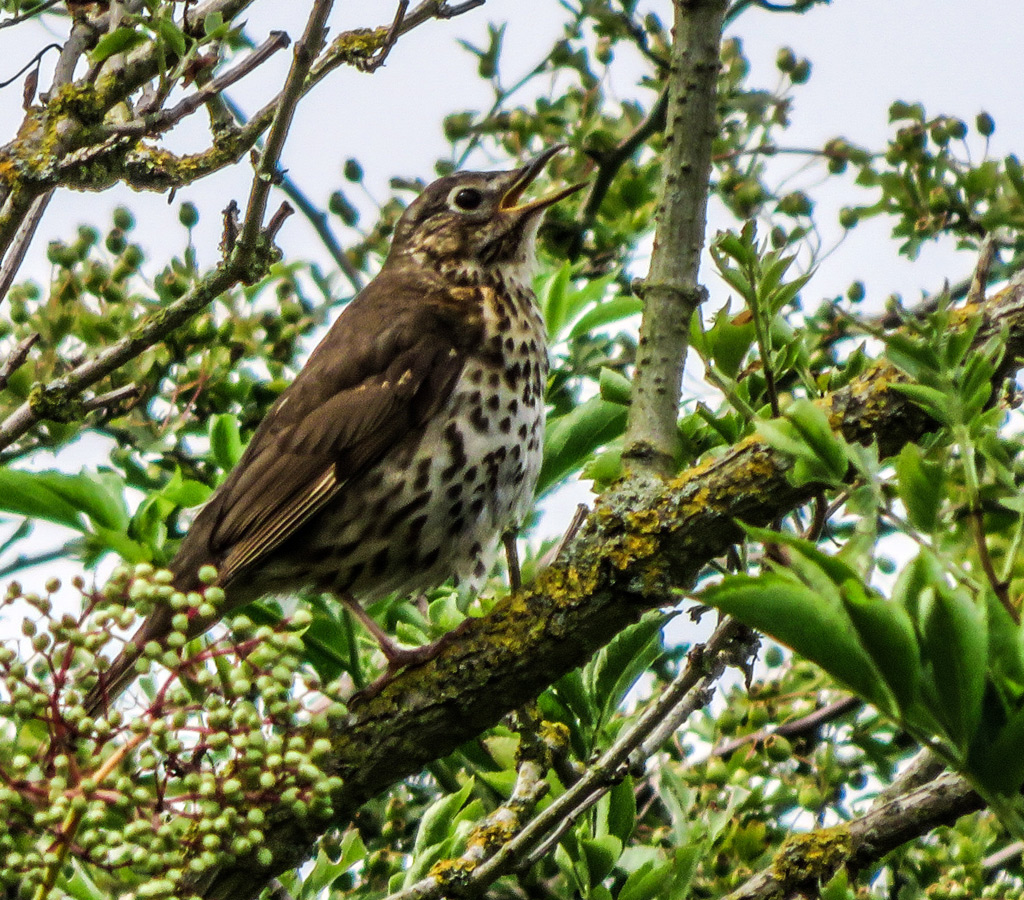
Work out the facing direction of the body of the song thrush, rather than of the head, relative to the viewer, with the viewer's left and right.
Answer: facing to the right of the viewer

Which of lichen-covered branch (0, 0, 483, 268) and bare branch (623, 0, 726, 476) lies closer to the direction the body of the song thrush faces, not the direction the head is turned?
the bare branch
